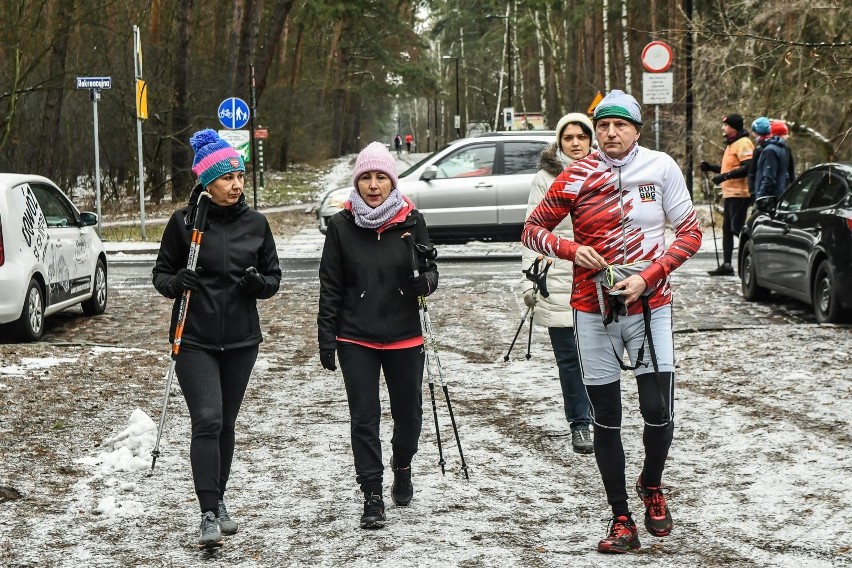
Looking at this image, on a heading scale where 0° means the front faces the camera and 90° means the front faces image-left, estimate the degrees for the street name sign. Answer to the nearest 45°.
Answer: approximately 0°

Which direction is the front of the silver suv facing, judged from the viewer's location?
facing to the left of the viewer

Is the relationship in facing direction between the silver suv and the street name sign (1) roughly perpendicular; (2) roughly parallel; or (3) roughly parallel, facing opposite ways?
roughly perpendicular

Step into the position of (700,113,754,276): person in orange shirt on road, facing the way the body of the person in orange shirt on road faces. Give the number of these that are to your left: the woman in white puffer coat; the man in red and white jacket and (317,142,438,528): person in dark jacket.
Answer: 3

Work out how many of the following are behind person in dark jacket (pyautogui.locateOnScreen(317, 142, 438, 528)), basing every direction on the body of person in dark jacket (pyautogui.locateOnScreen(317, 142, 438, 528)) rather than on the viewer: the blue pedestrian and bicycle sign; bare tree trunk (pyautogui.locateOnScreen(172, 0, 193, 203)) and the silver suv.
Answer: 3

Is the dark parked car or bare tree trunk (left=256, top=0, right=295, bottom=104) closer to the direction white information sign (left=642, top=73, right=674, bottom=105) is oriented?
the dark parked car

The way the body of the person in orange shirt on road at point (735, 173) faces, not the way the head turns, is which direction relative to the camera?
to the viewer's left

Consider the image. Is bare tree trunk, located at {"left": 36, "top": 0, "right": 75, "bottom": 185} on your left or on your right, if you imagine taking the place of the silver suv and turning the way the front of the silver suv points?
on your right

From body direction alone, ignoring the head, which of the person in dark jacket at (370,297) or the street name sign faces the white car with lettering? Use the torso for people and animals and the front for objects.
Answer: the street name sign
